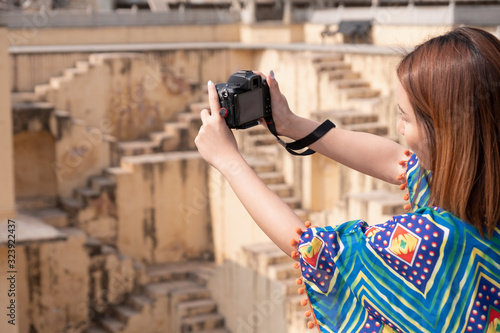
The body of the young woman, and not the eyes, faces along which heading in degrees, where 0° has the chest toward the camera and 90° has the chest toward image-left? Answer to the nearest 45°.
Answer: approximately 135°

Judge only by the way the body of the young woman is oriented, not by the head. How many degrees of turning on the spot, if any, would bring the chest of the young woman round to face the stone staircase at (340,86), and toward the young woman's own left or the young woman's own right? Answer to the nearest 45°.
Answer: approximately 45° to the young woman's own right

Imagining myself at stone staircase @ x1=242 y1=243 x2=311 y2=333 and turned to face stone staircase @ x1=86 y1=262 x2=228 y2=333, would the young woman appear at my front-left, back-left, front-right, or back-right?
back-left

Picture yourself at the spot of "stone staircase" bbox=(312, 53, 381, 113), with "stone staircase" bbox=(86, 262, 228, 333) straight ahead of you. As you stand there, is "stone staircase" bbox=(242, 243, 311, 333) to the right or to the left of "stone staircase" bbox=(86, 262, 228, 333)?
left

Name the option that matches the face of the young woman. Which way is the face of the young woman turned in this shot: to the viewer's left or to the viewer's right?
to the viewer's left

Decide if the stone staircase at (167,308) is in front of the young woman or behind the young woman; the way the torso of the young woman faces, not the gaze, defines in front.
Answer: in front
